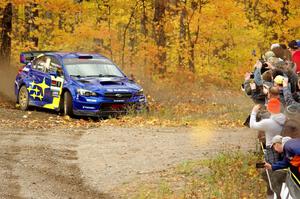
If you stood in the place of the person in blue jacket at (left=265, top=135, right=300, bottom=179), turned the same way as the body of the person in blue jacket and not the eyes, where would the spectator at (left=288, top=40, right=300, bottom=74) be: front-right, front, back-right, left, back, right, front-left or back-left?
right

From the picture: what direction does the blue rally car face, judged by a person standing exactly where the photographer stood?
facing the viewer and to the right of the viewer

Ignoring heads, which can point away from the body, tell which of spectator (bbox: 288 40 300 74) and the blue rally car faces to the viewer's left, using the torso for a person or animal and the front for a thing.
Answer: the spectator

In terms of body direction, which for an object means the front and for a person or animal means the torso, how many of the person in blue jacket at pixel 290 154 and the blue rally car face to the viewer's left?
1

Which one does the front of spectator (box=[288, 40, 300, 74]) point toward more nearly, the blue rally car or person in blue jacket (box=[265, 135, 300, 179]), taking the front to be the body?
the blue rally car

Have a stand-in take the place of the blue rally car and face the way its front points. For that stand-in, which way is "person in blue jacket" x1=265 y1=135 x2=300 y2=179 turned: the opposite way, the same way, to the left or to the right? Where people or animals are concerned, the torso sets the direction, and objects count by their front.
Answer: the opposite way

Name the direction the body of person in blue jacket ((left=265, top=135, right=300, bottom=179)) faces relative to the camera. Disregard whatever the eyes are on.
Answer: to the viewer's left

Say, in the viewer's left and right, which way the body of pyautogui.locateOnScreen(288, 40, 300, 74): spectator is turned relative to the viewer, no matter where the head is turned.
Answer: facing to the left of the viewer

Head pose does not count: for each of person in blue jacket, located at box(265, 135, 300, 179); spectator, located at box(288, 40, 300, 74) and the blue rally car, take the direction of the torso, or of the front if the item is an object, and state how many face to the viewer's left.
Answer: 2

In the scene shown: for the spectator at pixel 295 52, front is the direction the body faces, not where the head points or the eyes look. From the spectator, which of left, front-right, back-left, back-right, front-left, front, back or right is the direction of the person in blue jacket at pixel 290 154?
left

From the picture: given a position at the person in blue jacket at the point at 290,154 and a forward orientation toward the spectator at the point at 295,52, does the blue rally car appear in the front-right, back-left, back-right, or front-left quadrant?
front-left

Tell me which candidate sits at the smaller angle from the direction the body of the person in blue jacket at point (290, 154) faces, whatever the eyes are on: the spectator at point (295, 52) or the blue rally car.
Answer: the blue rally car

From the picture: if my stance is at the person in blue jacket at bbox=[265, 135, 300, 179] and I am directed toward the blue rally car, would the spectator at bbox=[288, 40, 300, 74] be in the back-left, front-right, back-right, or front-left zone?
front-right

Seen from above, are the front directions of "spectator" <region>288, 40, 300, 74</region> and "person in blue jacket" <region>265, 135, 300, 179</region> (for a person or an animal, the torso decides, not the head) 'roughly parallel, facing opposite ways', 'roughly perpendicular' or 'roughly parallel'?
roughly parallel

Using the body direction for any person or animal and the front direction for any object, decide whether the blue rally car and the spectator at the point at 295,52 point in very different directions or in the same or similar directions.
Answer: very different directions
